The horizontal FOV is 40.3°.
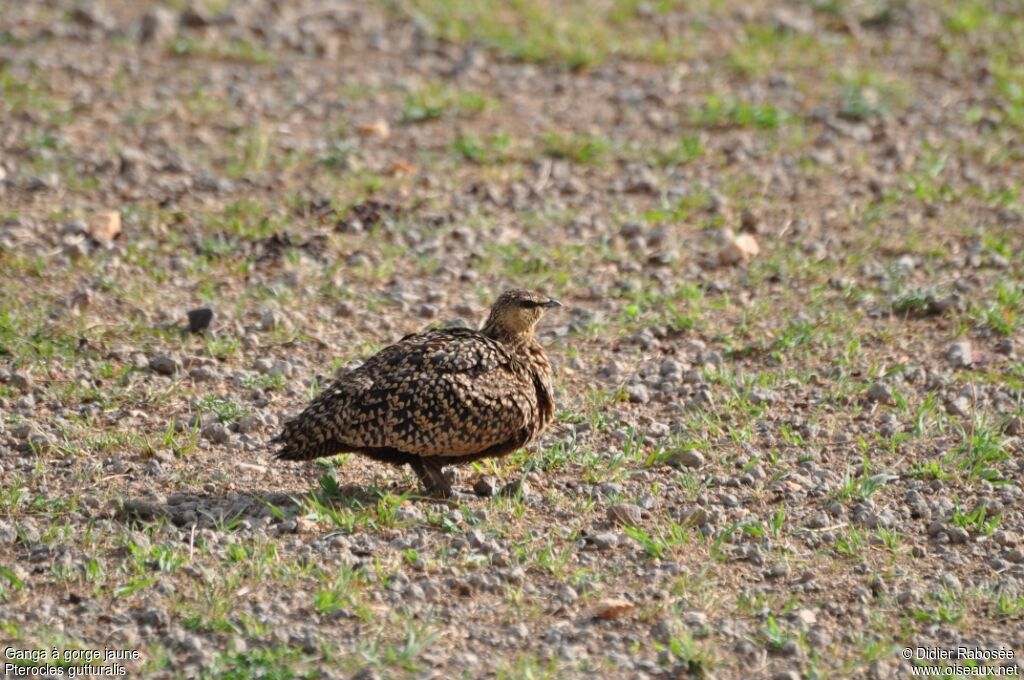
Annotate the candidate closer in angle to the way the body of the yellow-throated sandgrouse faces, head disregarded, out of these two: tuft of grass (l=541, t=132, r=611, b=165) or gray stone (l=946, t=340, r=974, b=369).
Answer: the gray stone

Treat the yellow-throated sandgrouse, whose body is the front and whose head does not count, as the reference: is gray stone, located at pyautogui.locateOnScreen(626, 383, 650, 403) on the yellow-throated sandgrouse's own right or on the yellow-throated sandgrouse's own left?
on the yellow-throated sandgrouse's own left

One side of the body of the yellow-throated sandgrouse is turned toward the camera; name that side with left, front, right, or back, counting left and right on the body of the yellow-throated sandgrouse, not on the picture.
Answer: right

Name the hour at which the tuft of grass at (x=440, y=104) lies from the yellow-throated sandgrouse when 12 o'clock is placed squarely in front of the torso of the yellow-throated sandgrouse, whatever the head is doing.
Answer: The tuft of grass is roughly at 9 o'clock from the yellow-throated sandgrouse.

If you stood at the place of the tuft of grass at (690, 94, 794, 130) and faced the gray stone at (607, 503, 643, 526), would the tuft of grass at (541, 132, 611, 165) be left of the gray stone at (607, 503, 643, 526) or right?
right

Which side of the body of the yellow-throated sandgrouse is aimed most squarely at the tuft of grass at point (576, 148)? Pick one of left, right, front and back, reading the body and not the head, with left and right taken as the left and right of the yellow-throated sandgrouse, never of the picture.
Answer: left

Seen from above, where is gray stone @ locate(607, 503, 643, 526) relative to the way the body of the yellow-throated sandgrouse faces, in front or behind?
in front

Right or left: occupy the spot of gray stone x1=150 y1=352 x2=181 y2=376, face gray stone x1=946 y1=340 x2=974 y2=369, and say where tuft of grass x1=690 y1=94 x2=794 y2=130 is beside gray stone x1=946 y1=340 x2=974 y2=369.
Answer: left

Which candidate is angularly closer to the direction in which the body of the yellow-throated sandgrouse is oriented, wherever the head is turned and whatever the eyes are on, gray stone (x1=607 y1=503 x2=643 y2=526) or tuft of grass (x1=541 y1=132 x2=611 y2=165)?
the gray stone

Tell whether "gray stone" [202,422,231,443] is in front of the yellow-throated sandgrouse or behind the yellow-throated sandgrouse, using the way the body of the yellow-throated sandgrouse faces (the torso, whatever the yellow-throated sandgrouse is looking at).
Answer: behind

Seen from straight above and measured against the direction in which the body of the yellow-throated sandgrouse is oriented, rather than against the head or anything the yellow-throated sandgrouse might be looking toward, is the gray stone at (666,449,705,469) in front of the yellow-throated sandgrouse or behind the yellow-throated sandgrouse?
in front

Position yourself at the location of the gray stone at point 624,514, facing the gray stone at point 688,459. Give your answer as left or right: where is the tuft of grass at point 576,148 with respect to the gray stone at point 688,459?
left

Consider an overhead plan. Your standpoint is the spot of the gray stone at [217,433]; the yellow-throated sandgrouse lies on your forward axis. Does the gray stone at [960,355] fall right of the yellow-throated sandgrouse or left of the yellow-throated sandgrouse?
left

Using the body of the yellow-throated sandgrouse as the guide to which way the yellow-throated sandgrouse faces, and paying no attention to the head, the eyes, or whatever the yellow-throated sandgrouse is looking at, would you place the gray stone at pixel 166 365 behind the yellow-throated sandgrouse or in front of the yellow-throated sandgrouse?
behind
